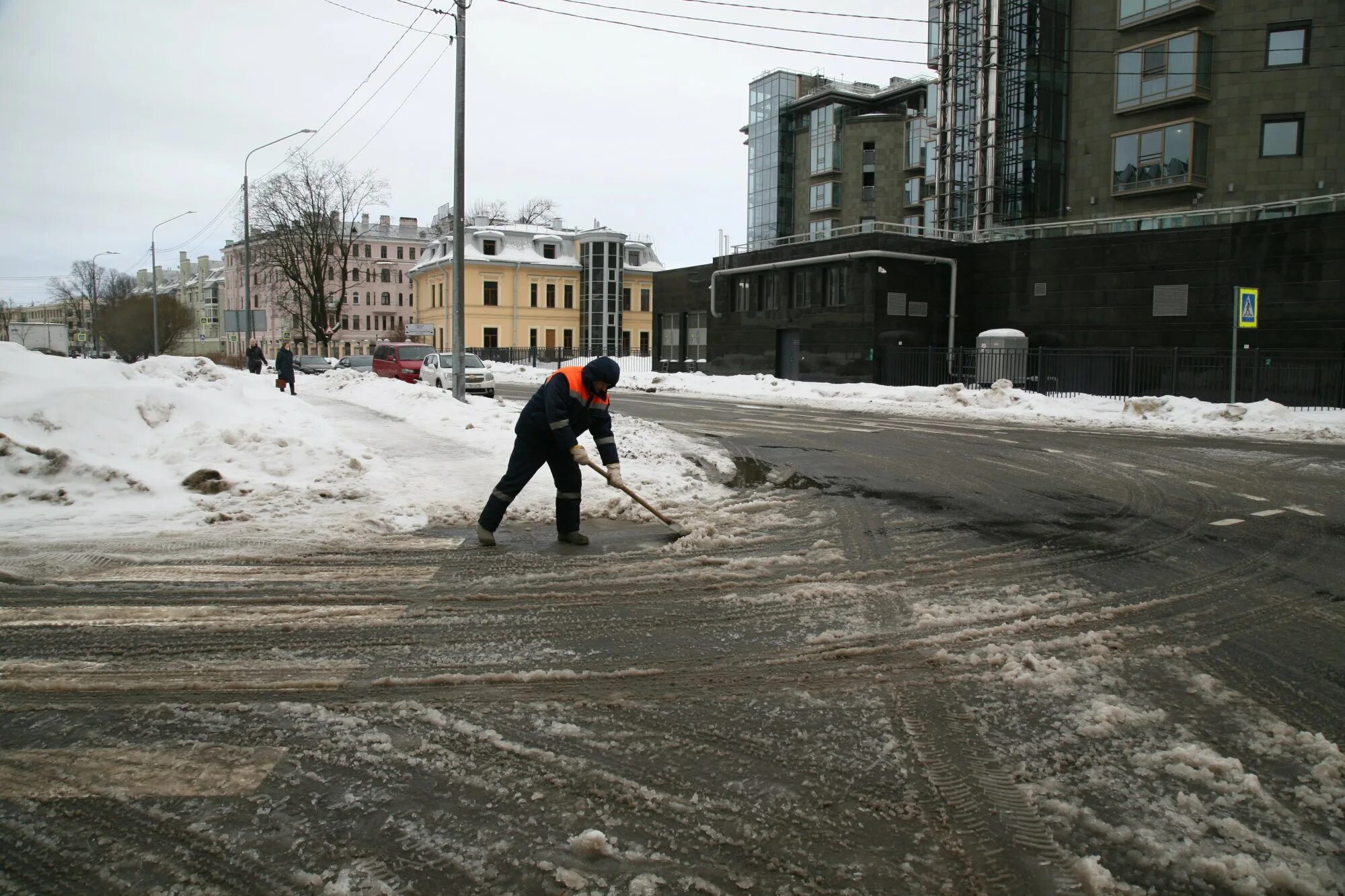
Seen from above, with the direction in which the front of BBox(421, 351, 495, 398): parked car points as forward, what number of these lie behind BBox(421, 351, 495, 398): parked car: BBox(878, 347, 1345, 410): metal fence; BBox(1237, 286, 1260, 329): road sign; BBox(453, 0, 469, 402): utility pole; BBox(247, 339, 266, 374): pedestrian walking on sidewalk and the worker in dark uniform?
1

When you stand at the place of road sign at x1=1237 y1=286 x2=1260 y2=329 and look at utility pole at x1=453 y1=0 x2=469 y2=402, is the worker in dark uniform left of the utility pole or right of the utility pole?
left

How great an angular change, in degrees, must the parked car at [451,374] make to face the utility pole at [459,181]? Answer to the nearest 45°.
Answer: approximately 45° to its right

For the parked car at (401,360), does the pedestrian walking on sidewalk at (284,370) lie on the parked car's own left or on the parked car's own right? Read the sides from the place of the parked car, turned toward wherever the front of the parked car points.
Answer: on the parked car's own right

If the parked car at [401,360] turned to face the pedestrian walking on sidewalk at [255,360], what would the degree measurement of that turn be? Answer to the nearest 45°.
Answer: approximately 135° to its right

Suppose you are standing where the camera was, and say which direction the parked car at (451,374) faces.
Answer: facing the viewer and to the right of the viewer

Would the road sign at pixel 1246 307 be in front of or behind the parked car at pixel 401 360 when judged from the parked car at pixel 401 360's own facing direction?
in front

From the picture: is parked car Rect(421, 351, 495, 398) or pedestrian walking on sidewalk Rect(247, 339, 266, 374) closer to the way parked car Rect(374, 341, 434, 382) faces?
the parked car

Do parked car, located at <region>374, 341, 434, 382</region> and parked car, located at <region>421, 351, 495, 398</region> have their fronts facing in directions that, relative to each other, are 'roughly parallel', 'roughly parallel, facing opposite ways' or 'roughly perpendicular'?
roughly parallel

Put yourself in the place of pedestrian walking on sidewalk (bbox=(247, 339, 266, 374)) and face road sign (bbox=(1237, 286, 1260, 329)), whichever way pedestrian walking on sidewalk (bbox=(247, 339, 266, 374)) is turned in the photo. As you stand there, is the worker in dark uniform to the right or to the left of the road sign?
right

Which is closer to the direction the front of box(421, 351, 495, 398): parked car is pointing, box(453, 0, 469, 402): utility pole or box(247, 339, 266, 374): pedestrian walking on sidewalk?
the utility pole

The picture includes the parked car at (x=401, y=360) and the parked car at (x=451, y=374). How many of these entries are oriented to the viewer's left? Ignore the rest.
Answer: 0
